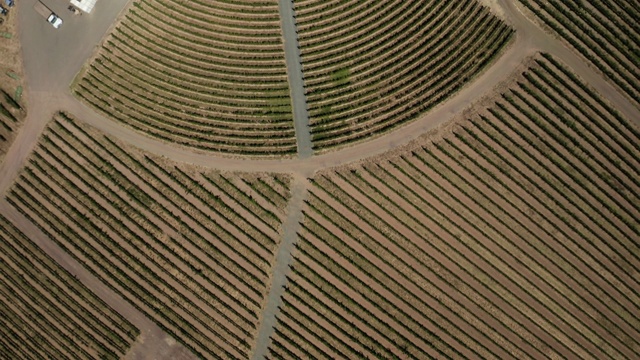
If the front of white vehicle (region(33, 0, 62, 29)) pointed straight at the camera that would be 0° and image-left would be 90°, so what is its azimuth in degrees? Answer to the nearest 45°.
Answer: approximately 315°

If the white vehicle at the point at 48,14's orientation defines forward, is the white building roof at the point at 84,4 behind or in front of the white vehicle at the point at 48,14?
in front

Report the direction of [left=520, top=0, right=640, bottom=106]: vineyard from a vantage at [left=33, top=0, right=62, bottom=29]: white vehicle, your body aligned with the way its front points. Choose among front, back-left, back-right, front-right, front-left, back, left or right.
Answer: front

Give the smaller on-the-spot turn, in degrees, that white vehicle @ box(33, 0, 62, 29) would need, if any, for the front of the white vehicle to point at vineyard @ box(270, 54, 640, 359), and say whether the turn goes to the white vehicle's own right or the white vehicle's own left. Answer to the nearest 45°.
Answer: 0° — it already faces it

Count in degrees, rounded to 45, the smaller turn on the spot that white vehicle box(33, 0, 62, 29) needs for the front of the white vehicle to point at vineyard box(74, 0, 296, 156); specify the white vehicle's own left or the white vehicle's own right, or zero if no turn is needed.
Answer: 0° — it already faces it

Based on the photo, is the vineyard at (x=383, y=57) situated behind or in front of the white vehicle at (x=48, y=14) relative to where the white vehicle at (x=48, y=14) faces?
in front
